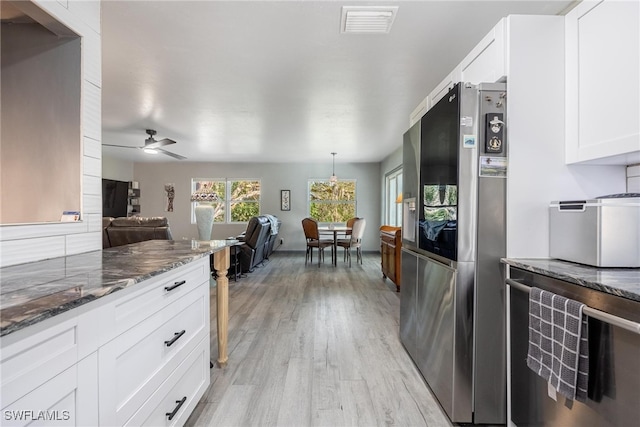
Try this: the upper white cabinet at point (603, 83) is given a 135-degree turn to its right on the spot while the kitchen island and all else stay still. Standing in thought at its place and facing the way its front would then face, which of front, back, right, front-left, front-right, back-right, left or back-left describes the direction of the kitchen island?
back-left

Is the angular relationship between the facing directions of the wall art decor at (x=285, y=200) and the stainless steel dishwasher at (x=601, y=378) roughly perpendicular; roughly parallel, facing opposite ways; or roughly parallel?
roughly perpendicular

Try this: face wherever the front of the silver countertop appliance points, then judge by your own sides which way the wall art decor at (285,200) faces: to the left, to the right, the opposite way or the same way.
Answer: to the left

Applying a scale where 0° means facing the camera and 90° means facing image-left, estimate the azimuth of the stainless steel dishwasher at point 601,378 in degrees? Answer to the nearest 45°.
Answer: approximately 45°

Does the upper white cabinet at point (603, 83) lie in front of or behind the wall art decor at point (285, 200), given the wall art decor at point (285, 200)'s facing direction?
in front

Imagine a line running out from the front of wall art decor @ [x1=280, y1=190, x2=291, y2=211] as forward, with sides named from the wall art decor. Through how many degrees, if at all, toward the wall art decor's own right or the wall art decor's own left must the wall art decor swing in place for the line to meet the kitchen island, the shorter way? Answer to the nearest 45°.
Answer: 0° — it already faces it

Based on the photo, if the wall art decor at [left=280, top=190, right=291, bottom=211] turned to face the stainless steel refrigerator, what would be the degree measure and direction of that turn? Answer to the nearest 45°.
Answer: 0° — it already faces it

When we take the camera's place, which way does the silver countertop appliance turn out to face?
facing the viewer and to the left of the viewer

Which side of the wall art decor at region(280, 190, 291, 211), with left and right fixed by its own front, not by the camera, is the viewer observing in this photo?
front

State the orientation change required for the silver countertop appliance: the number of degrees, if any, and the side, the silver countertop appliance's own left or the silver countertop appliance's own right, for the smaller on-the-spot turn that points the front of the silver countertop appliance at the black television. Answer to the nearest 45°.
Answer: approximately 45° to the silver countertop appliance's own right
